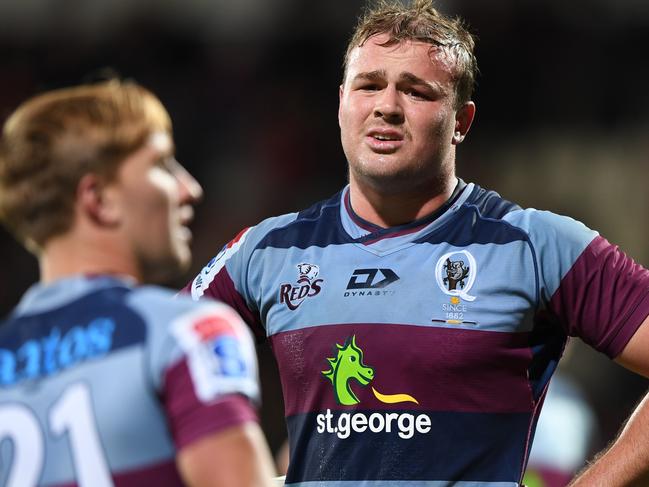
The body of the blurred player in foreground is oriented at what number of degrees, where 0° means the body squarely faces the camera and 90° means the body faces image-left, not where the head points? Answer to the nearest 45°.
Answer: approximately 225°

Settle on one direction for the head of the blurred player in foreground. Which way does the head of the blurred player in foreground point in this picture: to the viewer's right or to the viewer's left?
to the viewer's right
